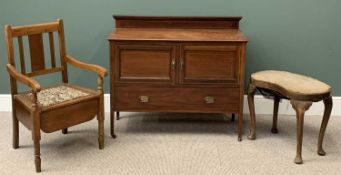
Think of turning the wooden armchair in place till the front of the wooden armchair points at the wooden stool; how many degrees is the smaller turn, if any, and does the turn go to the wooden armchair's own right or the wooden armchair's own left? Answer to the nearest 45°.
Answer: approximately 45° to the wooden armchair's own left

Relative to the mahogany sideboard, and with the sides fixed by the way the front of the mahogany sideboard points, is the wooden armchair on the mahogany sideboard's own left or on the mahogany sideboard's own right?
on the mahogany sideboard's own right

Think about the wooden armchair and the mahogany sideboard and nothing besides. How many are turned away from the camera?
0

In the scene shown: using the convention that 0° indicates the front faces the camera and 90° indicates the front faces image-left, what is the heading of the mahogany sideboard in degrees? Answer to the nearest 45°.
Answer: approximately 0°

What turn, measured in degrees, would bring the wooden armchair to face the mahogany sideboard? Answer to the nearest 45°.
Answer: approximately 45° to its left

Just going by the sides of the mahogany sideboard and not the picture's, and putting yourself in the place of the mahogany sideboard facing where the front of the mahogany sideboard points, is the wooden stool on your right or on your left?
on your left

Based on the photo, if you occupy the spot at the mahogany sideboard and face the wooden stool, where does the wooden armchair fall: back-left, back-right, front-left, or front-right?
back-right

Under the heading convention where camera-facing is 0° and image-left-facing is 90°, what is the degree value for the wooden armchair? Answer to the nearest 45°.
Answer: approximately 315°
